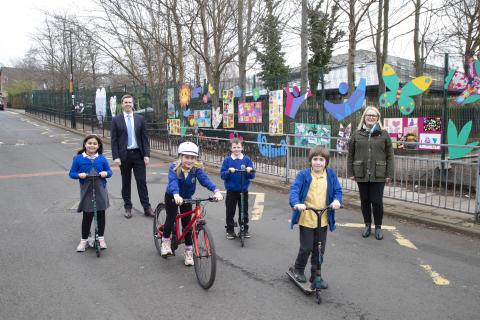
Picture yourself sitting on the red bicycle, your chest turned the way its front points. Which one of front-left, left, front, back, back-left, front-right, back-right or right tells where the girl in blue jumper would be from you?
back

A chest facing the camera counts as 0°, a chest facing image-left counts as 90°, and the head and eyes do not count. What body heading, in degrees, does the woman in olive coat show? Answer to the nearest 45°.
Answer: approximately 0°

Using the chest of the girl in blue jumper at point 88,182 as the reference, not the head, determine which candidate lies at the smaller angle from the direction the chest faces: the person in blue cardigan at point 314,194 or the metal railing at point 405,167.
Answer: the person in blue cardigan

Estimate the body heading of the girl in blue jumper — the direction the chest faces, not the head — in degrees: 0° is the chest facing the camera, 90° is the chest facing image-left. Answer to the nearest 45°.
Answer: approximately 0°

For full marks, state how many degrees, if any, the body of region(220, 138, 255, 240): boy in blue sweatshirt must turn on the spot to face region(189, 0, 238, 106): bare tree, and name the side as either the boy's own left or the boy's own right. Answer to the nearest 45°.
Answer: approximately 180°

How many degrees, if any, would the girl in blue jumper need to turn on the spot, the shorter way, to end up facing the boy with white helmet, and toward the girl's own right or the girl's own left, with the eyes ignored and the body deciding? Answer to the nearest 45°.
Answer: approximately 45° to the girl's own left

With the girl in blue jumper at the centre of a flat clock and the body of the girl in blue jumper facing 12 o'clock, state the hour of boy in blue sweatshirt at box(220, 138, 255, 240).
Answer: The boy in blue sweatshirt is roughly at 9 o'clock from the girl in blue jumper.
